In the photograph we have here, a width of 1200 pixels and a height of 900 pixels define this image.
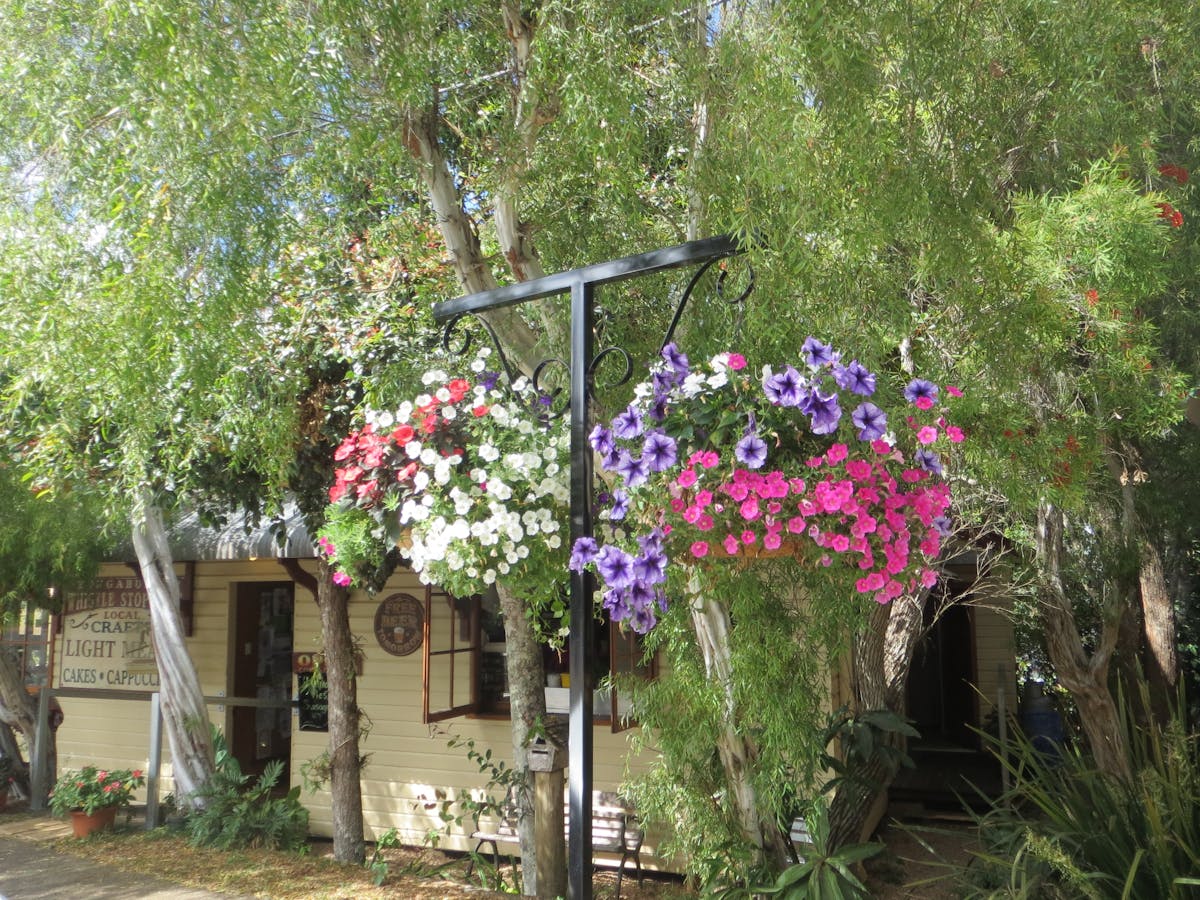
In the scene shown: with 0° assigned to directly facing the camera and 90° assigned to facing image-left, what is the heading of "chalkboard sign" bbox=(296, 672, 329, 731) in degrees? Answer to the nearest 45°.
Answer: approximately 0°

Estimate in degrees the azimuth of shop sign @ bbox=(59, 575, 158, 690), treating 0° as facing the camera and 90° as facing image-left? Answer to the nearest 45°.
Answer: approximately 0°

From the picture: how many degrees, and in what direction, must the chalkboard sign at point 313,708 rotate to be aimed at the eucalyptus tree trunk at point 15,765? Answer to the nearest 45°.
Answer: approximately 135° to its right

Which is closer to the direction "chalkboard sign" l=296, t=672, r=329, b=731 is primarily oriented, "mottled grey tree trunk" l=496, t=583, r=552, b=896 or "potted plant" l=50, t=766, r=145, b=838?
the mottled grey tree trunk

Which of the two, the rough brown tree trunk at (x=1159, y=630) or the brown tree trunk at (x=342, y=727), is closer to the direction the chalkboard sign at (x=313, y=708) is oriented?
the brown tree trunk at (x=342, y=727)

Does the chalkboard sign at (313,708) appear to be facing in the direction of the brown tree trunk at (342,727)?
yes

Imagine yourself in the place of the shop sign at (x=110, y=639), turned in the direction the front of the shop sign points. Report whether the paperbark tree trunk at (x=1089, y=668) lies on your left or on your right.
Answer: on your left

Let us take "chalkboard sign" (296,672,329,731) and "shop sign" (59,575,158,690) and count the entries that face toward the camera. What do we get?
2

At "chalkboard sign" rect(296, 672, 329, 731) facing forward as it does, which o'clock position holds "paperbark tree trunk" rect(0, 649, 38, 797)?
The paperbark tree trunk is roughly at 4 o'clock from the chalkboard sign.
